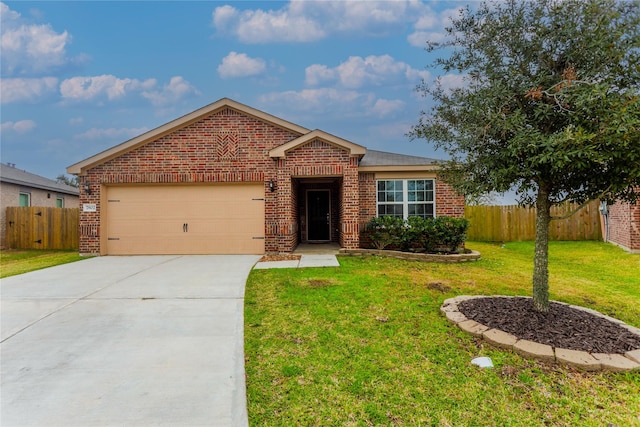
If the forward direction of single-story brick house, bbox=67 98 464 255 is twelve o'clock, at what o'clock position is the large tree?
The large tree is roughly at 11 o'clock from the single-story brick house.

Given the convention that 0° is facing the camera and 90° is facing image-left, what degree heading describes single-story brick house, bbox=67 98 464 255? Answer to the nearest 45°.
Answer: approximately 0°

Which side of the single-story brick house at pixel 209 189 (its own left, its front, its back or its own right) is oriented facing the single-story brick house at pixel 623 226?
left

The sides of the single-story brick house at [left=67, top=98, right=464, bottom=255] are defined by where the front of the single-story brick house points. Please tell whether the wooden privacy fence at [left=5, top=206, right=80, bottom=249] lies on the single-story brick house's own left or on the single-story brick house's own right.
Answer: on the single-story brick house's own right

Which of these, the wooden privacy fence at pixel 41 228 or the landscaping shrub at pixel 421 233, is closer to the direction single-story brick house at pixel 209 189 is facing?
the landscaping shrub

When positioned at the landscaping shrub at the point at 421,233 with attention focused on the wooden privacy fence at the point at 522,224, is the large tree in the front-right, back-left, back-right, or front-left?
back-right

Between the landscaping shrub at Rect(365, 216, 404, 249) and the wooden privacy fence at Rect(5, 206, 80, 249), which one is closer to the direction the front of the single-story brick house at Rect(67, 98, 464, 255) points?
the landscaping shrub

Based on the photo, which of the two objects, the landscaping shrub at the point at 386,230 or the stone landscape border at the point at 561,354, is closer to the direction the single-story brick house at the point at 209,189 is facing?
the stone landscape border

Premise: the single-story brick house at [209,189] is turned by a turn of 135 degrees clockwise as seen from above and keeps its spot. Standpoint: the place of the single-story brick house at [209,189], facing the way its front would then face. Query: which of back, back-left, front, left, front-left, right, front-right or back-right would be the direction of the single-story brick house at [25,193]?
front

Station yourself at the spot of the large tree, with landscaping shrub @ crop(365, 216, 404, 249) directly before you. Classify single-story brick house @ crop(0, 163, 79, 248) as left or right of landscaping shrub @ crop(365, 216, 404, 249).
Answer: left

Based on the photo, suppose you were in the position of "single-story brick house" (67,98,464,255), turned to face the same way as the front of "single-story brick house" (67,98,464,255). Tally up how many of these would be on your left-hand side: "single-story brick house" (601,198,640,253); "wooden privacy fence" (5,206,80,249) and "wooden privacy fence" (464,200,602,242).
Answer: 2

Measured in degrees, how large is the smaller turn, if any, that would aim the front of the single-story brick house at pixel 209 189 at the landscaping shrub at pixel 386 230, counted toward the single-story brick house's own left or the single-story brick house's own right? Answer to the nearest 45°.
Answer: approximately 90° to the single-story brick house's own left

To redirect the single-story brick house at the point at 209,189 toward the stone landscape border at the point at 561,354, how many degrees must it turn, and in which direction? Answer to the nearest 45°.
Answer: approximately 45° to its left

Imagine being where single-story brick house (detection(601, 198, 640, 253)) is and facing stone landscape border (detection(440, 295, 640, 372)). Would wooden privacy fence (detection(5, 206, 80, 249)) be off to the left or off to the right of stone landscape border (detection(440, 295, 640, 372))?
right

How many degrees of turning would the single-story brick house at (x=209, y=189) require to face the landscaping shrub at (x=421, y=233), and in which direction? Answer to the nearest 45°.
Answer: approximately 90° to its left
